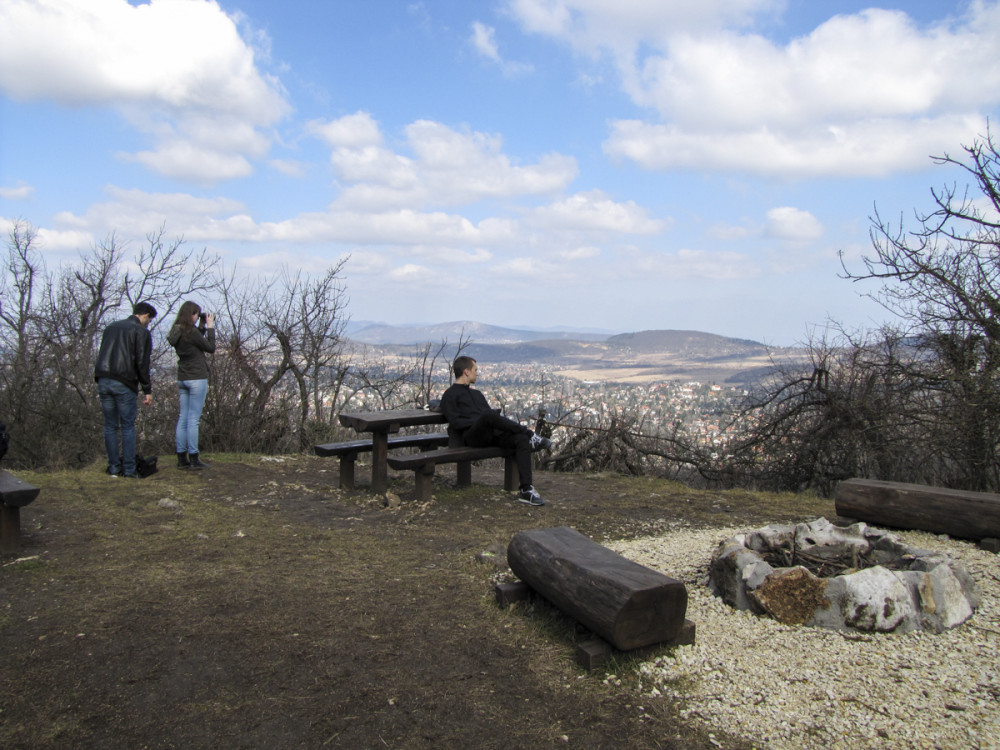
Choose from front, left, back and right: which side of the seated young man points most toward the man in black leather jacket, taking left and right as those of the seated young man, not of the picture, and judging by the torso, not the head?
back

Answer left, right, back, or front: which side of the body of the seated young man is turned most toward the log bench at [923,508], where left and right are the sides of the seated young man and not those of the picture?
front

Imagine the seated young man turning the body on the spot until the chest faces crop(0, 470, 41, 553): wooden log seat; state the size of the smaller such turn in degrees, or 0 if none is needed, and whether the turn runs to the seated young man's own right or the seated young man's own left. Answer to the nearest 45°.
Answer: approximately 135° to the seated young man's own right

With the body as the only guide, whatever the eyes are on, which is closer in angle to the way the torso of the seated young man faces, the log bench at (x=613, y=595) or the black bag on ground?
the log bench

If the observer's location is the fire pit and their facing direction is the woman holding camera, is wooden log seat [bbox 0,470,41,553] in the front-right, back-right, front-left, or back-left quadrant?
front-left

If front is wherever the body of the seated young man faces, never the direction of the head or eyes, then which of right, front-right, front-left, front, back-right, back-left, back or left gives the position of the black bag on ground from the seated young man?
back

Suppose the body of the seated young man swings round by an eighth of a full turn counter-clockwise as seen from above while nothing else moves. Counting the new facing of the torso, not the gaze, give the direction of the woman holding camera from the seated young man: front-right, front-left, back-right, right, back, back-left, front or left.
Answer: back-left

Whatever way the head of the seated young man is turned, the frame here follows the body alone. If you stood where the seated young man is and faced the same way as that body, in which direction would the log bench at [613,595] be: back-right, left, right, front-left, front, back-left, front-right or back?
right

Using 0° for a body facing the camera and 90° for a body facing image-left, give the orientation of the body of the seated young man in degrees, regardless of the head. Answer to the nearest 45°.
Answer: approximately 270°

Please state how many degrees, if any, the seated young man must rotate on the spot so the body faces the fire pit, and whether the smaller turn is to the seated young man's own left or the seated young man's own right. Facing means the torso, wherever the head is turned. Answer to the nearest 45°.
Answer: approximately 45° to the seated young man's own right

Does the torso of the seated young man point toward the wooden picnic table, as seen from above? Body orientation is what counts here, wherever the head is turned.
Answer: no

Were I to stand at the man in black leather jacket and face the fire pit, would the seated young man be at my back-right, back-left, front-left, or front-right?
front-left

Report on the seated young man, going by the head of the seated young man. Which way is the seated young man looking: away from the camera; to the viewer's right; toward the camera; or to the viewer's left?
to the viewer's right
